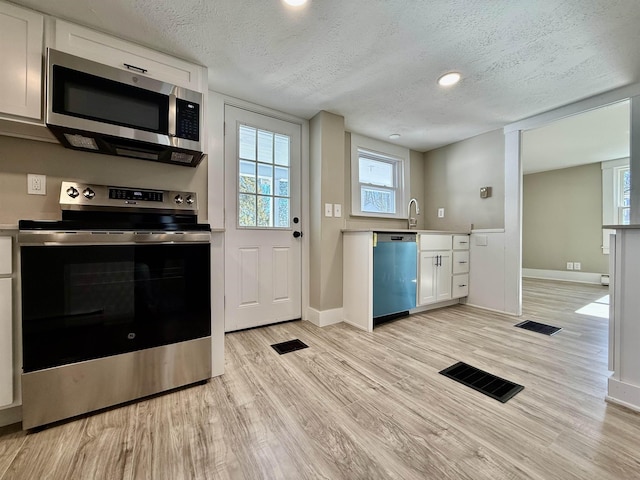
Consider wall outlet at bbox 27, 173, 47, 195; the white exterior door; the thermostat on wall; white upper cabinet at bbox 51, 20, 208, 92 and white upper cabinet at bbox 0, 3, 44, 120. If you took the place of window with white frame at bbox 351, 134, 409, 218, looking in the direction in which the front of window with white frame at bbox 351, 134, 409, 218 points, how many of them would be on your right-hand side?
4

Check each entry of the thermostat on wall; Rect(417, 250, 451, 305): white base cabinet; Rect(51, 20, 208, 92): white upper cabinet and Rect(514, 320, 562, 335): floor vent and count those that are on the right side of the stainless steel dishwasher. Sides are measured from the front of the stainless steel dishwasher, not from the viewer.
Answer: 1

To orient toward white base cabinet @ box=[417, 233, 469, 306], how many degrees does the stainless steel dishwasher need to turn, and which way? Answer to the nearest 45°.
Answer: approximately 90° to its left

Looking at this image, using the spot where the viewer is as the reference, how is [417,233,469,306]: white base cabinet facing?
facing the viewer and to the right of the viewer

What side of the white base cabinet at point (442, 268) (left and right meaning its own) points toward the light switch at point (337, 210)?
right

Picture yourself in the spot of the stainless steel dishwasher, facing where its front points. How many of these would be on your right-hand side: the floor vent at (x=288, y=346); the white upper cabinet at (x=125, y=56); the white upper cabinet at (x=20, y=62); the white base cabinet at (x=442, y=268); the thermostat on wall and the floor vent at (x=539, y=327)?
3

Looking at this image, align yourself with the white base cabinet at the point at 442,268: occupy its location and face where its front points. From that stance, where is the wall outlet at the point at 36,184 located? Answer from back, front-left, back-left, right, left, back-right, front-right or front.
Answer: right

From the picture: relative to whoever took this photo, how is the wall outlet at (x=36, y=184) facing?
facing the viewer

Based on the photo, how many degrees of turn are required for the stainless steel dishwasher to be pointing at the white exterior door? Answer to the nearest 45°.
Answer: approximately 135° to its right

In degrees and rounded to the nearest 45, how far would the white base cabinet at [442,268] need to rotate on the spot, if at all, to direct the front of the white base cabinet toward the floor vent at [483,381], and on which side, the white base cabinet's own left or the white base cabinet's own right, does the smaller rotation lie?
approximately 45° to the white base cabinet's own right

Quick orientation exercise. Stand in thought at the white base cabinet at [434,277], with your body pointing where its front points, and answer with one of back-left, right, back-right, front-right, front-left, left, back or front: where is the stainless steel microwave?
right

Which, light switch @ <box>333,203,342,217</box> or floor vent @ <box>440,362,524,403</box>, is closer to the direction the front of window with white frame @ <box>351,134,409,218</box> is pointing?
the floor vent
